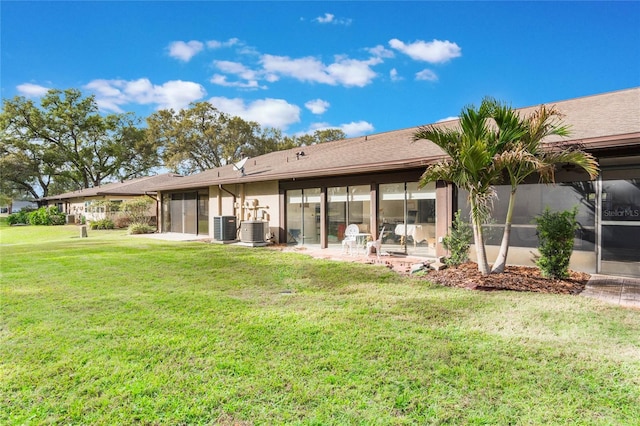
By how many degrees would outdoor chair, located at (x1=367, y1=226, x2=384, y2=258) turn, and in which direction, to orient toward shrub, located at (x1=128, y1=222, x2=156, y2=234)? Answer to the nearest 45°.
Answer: approximately 45° to its right

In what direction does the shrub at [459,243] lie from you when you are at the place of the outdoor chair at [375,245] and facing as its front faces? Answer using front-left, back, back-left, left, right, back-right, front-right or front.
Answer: back-left

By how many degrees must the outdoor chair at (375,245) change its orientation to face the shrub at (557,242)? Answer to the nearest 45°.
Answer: approximately 135° to its left

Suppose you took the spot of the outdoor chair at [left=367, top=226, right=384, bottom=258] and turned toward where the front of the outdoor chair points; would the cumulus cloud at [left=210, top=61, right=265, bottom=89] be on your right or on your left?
on your right

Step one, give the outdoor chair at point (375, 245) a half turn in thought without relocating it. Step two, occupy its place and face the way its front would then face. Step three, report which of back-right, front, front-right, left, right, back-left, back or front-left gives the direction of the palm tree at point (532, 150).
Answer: front-right

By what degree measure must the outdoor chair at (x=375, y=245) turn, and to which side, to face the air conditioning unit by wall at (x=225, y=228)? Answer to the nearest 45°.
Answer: approximately 45° to its right
